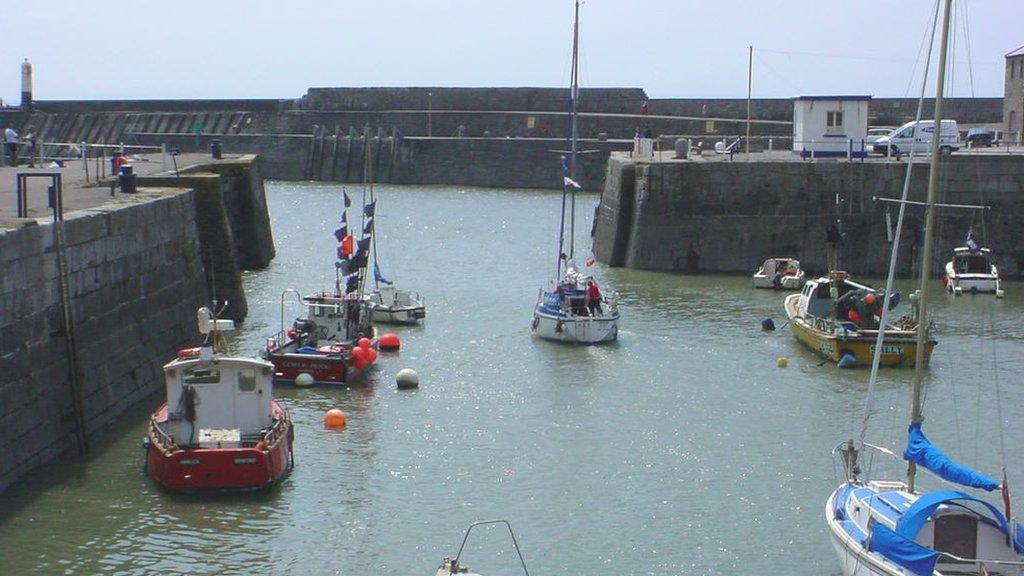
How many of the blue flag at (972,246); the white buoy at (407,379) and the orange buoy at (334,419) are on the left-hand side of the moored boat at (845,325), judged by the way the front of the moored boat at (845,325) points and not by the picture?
2

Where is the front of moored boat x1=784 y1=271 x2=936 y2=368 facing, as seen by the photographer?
facing away from the viewer and to the left of the viewer

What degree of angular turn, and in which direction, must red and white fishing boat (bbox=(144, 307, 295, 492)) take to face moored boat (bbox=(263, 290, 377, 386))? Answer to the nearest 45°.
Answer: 0° — it already faces it

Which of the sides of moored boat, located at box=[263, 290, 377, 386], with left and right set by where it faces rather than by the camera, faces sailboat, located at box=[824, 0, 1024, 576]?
right

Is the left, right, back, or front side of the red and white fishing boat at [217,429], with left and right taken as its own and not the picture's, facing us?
back

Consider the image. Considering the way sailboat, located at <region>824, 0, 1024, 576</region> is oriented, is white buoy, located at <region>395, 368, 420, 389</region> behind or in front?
in front

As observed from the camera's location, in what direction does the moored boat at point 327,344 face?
facing away from the viewer and to the right of the viewer

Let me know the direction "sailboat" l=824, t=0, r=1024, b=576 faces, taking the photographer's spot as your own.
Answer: facing away from the viewer and to the left of the viewer

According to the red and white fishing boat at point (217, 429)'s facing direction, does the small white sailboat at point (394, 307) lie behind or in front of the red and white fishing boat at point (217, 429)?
in front
